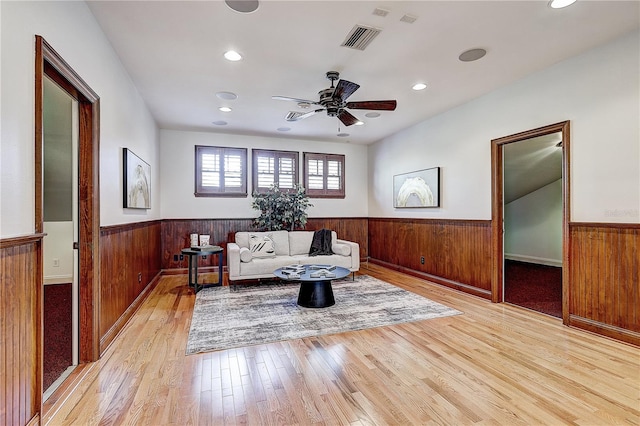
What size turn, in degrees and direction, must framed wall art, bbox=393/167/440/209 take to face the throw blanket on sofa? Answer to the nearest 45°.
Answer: approximately 45° to its right

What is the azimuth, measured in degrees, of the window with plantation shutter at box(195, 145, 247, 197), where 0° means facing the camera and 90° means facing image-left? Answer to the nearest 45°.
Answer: approximately 0°

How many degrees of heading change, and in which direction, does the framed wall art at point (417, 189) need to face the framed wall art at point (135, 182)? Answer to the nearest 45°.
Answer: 0° — it already faces it

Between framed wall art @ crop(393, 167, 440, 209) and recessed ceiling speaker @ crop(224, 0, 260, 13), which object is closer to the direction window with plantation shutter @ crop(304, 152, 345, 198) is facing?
the recessed ceiling speaker

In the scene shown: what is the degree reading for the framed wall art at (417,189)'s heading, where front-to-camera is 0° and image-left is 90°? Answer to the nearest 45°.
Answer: approximately 45°

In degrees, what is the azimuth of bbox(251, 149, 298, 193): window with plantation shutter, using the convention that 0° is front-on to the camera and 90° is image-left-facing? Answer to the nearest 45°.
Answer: approximately 0°

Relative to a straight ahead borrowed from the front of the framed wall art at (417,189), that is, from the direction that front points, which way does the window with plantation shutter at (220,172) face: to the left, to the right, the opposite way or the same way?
to the left

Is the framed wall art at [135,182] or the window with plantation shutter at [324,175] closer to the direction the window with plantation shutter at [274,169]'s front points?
the framed wall art

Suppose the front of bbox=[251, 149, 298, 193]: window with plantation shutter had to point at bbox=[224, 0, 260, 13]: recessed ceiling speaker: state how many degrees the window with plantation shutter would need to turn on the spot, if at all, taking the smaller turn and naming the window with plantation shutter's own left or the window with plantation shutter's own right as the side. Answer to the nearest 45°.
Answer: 0° — it already faces it

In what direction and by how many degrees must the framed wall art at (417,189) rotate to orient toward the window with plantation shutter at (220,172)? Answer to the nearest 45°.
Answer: approximately 45° to its right

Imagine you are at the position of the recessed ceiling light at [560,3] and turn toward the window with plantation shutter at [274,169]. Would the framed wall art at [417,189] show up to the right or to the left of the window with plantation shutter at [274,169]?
right

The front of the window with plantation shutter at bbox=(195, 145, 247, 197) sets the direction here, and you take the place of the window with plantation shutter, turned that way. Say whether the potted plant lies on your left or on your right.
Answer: on your left
